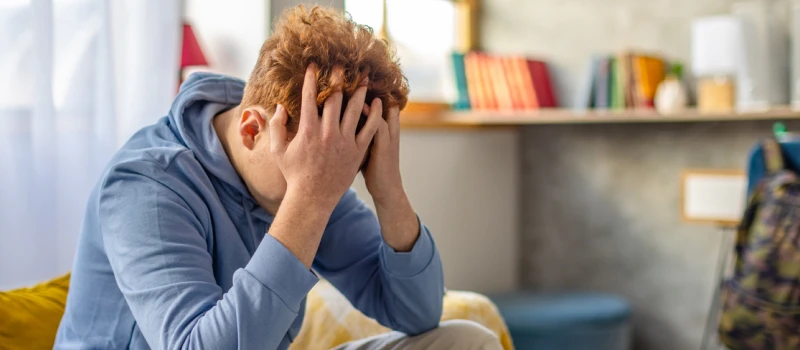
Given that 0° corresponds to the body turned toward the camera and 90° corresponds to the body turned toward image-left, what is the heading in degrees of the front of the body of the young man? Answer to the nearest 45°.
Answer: approximately 315°

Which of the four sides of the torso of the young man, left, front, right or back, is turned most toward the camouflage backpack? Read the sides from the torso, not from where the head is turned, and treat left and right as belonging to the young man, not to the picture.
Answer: left

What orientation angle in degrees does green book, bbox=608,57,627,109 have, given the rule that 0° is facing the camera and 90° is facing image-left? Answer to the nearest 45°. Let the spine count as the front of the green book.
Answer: approximately 0°

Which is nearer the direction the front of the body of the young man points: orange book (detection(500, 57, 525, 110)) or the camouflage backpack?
the camouflage backpack
